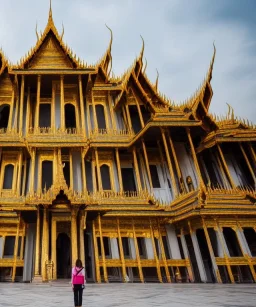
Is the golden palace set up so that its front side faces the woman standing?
yes

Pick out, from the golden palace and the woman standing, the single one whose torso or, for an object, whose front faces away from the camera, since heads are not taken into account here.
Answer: the woman standing

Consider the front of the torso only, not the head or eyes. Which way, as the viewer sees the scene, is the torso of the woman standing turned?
away from the camera

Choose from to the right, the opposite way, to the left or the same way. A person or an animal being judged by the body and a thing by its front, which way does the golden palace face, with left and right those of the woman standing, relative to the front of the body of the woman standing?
the opposite way

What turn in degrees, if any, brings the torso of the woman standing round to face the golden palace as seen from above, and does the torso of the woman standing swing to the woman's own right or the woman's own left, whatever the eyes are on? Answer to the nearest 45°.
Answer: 0° — they already face it

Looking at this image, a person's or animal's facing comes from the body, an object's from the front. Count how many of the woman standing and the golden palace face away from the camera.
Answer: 1

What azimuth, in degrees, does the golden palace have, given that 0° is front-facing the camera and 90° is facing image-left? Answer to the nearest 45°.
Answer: approximately 0°
